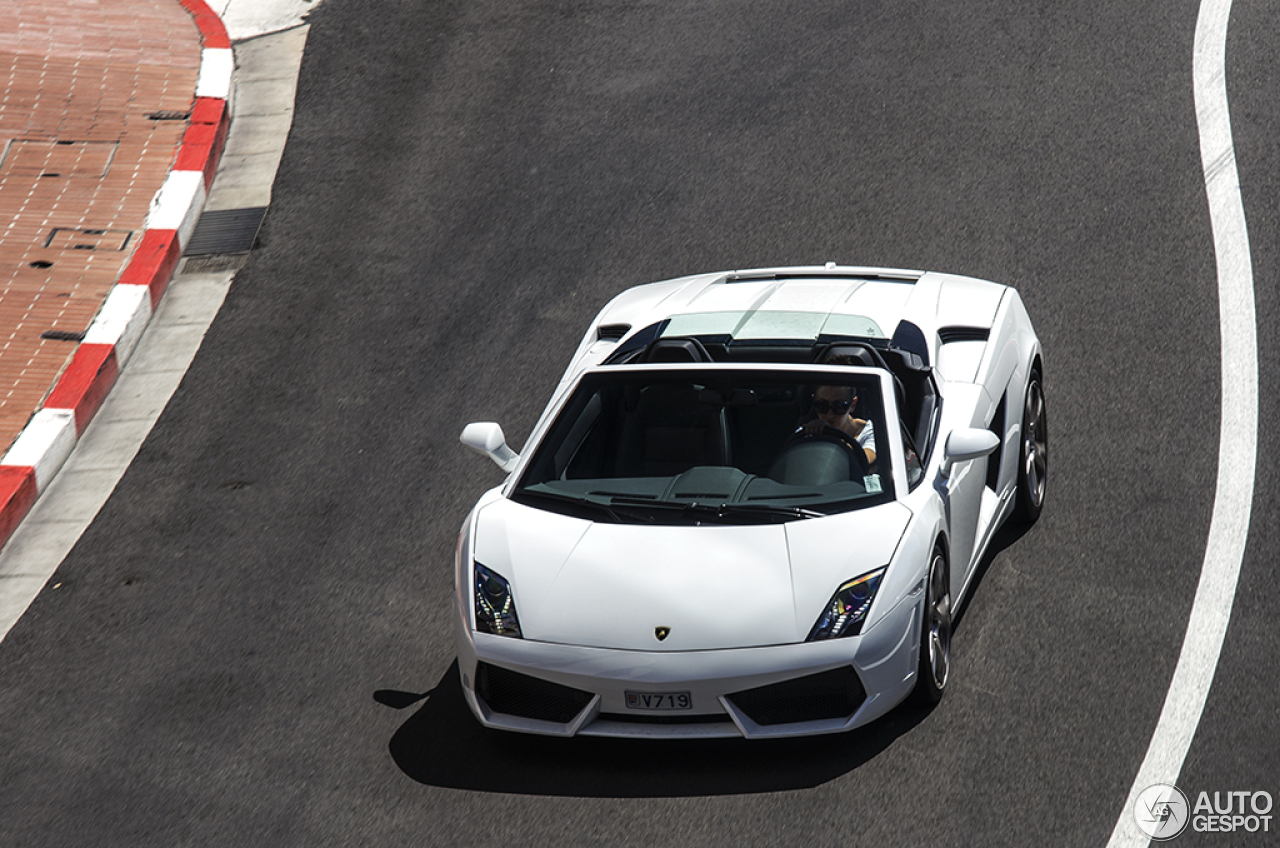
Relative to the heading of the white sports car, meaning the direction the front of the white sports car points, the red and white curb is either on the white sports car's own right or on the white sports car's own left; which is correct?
on the white sports car's own right

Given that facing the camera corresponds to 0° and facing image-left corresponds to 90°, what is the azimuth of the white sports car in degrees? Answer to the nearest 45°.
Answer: approximately 0°

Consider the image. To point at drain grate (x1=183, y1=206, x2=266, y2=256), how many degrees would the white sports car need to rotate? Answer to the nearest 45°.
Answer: approximately 135° to its right
